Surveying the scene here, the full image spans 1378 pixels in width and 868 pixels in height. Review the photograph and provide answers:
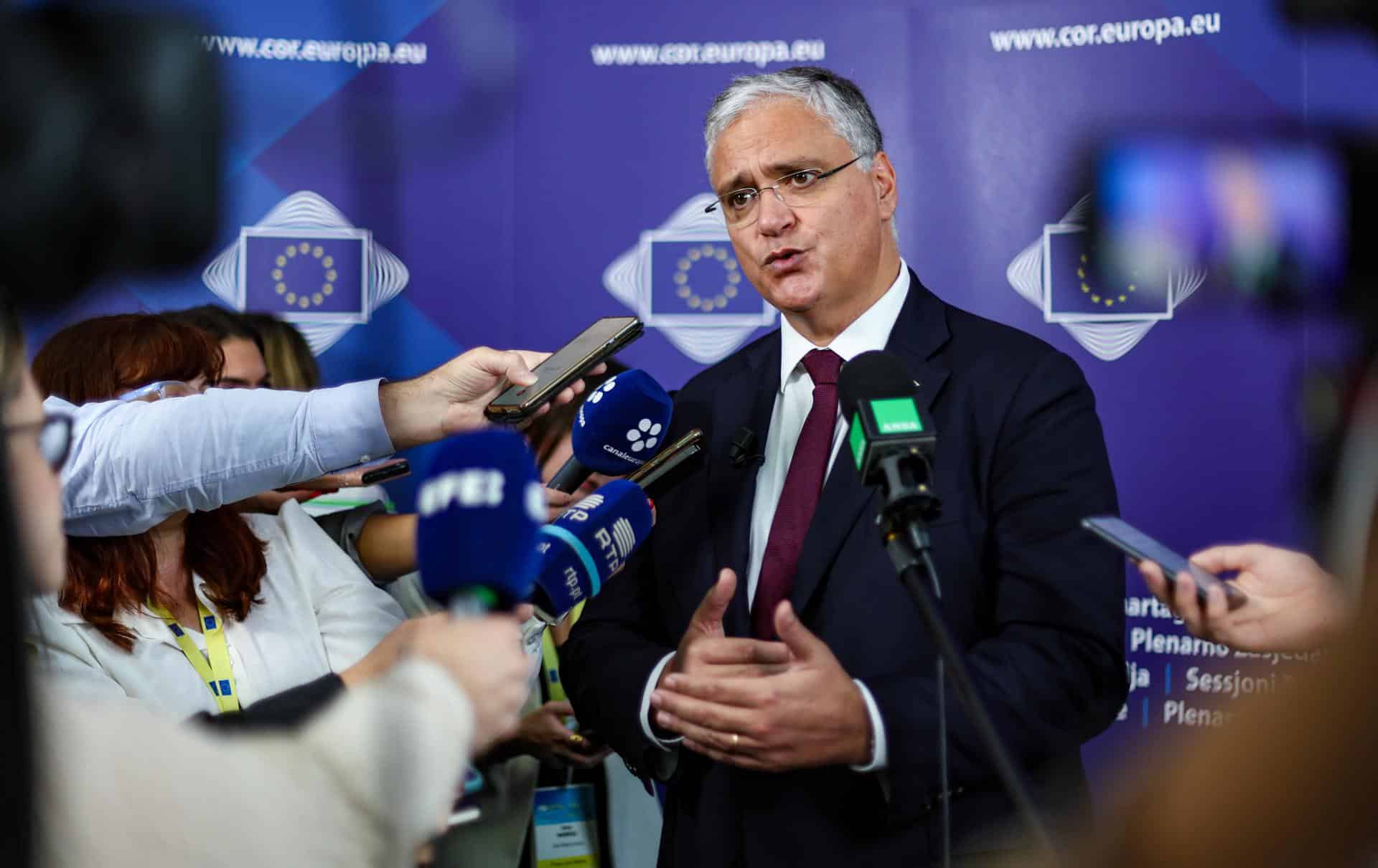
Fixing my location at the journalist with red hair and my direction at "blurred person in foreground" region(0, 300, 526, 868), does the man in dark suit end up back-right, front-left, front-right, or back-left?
front-left

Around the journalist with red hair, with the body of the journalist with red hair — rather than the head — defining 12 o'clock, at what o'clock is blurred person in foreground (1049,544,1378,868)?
The blurred person in foreground is roughly at 1 o'clock from the journalist with red hair.

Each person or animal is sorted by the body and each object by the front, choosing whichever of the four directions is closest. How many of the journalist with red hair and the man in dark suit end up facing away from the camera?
0

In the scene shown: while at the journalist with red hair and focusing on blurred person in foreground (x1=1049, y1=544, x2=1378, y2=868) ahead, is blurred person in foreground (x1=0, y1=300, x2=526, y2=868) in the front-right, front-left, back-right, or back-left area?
front-right

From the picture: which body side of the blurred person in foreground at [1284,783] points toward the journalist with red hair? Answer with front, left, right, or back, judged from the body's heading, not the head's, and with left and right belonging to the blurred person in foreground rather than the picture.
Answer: front

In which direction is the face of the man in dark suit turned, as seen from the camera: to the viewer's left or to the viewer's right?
to the viewer's left

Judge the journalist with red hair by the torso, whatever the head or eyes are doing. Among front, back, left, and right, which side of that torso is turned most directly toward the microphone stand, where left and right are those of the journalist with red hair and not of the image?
front

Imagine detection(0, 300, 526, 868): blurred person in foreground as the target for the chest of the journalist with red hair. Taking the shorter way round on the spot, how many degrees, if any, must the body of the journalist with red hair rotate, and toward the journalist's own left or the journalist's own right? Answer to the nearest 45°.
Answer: approximately 45° to the journalist's own right

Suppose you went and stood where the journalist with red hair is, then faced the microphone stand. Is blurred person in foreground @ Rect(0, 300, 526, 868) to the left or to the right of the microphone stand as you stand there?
right

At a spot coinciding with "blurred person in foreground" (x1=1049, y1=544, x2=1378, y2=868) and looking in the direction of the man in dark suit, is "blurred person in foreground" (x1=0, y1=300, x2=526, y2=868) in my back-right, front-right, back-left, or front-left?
front-left

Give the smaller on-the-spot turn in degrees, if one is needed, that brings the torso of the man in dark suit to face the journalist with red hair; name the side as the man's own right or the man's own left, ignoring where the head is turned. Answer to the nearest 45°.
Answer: approximately 45° to the man's own right

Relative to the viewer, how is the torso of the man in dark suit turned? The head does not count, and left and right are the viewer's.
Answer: facing the viewer and to the left of the viewer

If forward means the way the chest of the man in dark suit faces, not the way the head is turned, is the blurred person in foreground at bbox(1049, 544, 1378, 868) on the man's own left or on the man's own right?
on the man's own left

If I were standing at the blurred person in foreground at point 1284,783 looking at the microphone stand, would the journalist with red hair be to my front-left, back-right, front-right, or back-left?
front-left

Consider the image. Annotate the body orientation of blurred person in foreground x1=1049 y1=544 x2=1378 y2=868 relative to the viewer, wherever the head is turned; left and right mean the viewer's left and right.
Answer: facing away from the viewer and to the left of the viewer

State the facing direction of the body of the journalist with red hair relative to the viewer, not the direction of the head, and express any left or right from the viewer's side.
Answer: facing the viewer and to the right of the viewer
